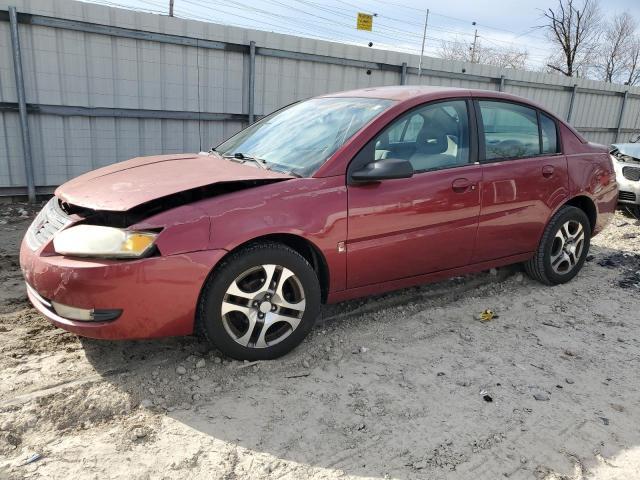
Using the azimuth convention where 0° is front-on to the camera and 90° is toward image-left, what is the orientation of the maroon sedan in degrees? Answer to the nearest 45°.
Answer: approximately 45°

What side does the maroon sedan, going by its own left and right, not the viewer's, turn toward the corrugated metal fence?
right

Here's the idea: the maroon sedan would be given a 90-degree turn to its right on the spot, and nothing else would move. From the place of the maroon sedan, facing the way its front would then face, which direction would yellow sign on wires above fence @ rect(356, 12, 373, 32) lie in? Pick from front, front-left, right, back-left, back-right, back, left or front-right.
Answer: front-right
